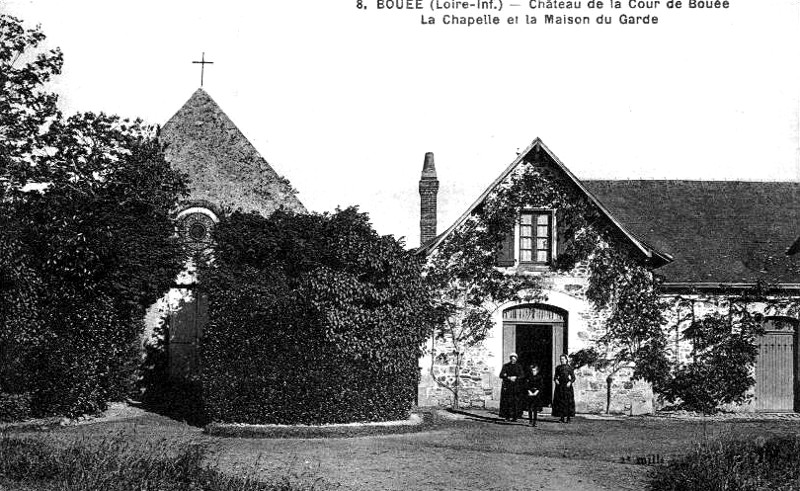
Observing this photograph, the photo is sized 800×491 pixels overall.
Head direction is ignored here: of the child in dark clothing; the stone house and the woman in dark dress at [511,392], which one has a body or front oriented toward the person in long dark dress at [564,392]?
the stone house

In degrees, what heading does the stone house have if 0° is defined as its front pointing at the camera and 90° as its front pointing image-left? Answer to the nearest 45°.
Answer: approximately 0°

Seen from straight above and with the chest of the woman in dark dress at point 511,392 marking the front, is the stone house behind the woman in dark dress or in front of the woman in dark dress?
behind

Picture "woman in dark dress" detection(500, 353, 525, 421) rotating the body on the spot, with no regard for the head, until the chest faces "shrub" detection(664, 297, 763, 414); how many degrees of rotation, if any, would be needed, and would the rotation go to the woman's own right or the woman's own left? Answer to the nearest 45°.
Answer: approximately 135° to the woman's own left

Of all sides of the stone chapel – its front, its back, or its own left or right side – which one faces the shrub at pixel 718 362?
left

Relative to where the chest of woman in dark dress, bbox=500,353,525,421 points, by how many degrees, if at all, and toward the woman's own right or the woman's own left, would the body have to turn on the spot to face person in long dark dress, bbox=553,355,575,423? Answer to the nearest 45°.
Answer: approximately 135° to the woman's own left

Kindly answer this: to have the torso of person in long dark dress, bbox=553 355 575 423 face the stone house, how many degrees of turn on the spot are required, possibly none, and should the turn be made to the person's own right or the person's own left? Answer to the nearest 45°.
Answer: approximately 180°
